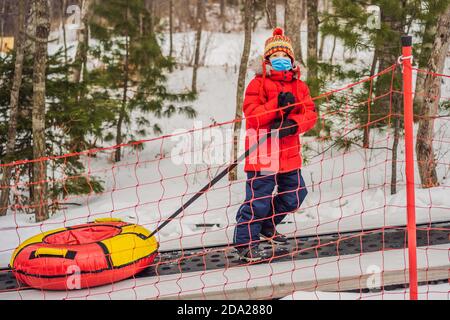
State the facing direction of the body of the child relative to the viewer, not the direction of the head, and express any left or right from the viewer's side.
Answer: facing the viewer and to the right of the viewer

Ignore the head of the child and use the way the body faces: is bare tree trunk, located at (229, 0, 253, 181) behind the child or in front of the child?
behind

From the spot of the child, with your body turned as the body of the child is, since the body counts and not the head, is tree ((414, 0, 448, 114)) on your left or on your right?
on your left

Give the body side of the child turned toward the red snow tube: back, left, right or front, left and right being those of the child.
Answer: right

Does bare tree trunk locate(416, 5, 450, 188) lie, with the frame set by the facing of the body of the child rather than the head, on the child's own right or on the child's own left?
on the child's own left

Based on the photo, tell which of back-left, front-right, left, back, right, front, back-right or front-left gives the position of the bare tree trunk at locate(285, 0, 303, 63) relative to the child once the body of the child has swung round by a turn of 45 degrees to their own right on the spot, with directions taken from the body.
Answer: back

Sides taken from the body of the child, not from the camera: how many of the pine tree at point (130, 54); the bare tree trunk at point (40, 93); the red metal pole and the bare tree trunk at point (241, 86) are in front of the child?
1

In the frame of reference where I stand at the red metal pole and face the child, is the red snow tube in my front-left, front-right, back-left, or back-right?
front-left

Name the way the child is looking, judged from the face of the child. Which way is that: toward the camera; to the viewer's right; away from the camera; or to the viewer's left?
toward the camera
